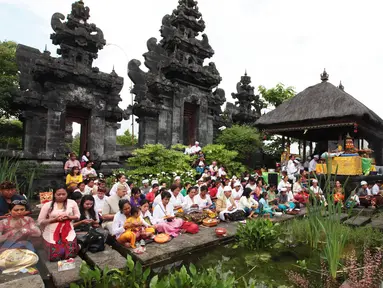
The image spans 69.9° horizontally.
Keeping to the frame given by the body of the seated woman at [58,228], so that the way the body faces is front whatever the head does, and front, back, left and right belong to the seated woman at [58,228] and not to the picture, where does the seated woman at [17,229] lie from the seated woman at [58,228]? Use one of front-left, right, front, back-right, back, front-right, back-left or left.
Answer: right

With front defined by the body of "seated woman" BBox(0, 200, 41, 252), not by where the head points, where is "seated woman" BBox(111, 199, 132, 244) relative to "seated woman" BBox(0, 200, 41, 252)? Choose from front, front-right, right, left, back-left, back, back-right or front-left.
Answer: left

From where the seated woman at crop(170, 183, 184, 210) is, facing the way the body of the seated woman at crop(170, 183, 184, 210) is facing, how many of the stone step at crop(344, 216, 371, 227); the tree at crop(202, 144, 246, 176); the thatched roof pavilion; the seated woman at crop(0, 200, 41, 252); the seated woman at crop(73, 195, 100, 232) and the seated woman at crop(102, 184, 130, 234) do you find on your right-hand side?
3

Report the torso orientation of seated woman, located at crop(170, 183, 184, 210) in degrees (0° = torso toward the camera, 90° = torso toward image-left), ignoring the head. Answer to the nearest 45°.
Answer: approximately 315°

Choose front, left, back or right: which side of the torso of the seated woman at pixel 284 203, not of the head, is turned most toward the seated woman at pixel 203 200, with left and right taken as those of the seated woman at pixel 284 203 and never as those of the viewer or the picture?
right

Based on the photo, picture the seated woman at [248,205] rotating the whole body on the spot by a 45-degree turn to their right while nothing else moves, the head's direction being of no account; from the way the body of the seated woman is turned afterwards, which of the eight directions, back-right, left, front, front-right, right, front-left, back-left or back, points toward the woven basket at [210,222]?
front-right

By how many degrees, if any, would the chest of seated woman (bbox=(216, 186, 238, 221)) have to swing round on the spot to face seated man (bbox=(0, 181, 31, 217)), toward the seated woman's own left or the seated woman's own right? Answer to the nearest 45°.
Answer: approximately 90° to the seated woman's own right

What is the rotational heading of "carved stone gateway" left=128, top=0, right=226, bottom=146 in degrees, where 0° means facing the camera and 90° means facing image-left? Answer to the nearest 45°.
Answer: approximately 315°

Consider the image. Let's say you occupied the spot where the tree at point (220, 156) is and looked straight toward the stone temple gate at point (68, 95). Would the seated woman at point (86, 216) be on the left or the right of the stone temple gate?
left

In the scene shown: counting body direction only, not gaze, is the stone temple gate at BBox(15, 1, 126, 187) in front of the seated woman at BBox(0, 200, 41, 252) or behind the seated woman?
behind

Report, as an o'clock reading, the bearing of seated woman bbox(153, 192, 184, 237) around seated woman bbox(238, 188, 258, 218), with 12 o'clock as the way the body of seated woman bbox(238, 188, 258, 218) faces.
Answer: seated woman bbox(153, 192, 184, 237) is roughly at 3 o'clock from seated woman bbox(238, 188, 258, 218).

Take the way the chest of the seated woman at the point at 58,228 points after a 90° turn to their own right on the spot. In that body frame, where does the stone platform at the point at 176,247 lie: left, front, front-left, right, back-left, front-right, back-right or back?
back
